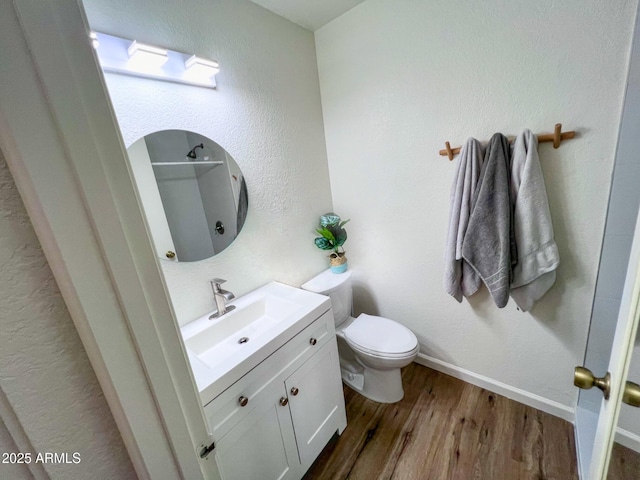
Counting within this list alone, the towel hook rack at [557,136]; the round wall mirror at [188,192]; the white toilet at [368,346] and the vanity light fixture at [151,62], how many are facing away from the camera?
0

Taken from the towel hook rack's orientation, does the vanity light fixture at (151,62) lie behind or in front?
in front

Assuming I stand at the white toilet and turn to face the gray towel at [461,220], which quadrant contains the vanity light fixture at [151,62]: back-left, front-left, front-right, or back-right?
back-right

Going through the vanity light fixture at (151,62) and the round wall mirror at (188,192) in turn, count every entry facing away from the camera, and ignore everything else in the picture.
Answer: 0

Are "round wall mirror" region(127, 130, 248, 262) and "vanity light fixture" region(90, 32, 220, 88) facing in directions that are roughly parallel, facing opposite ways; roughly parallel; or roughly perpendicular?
roughly parallel

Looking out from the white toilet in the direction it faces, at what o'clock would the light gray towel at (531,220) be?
The light gray towel is roughly at 11 o'clock from the white toilet.

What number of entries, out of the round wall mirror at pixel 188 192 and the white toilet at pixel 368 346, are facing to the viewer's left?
0

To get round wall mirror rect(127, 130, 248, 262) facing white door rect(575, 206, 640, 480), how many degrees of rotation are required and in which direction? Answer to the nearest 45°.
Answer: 0° — it already faces it

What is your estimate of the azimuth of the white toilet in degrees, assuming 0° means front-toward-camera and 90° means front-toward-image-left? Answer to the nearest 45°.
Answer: approximately 315°

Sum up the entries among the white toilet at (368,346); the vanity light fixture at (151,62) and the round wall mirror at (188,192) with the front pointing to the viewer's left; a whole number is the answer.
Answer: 0

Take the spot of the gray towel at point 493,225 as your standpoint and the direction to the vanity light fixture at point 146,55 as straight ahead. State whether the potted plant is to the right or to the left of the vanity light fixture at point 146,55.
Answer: right

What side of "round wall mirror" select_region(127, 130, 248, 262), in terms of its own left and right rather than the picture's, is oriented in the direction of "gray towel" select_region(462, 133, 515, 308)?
front

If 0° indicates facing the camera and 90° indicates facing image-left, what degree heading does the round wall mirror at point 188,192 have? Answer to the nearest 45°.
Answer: approximately 315°

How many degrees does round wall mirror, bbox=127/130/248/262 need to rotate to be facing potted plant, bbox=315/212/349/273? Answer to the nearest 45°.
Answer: approximately 45° to its left

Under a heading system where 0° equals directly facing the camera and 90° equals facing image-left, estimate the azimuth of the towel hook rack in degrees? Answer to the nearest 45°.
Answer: approximately 45°
